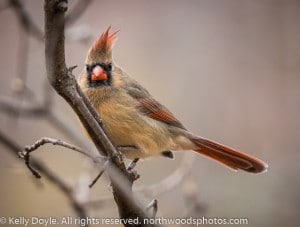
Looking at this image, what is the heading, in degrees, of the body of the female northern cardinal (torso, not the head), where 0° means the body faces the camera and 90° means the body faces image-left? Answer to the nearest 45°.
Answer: approximately 45°

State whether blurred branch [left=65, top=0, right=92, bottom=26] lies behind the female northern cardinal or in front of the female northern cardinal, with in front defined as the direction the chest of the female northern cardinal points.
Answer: in front

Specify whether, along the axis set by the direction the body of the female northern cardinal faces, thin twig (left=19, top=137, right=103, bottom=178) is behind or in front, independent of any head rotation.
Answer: in front
